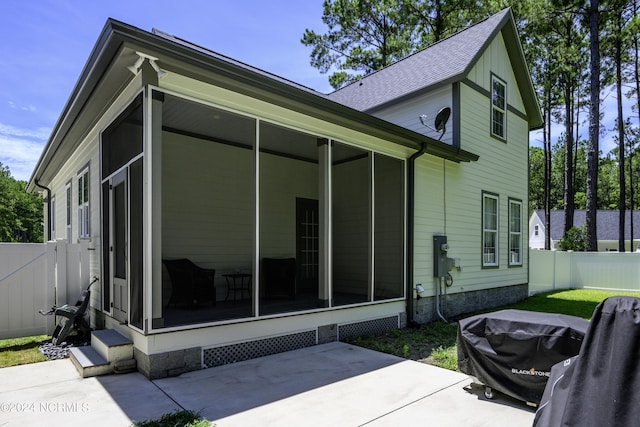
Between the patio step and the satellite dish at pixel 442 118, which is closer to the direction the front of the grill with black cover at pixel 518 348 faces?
the patio step

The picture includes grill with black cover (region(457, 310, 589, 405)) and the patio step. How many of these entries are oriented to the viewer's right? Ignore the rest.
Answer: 0

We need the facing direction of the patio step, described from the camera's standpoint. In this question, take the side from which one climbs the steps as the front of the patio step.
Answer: facing the viewer and to the left of the viewer
